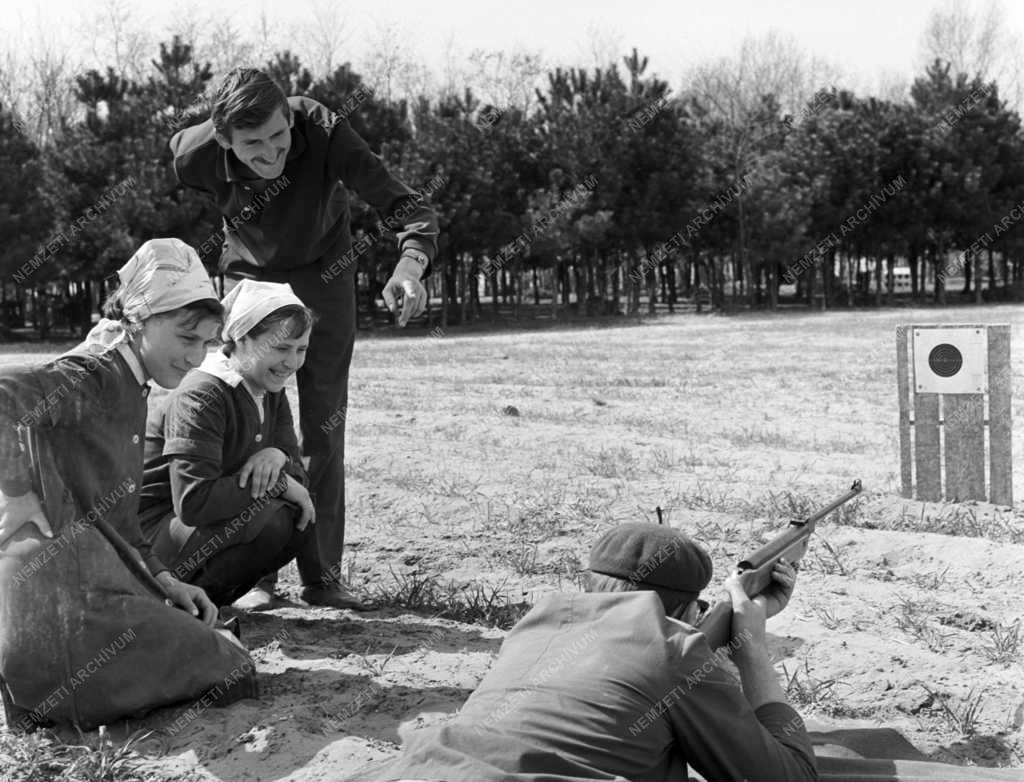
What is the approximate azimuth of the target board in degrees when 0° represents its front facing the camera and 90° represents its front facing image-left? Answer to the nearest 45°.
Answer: approximately 0°

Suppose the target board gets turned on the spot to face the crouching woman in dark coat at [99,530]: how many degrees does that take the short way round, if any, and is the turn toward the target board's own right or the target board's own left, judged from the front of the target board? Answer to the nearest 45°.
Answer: approximately 45° to the target board's own right

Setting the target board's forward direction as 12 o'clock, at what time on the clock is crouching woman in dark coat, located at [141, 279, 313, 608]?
The crouching woman in dark coat is roughly at 1 o'clock from the target board.

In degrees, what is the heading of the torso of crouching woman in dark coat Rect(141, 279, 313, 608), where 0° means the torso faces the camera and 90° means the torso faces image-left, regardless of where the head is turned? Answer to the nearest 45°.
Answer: approximately 315°

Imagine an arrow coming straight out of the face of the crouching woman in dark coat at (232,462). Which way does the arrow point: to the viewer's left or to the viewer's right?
to the viewer's right

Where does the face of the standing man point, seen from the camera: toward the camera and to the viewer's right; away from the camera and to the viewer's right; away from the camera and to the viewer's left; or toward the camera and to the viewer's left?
toward the camera and to the viewer's right

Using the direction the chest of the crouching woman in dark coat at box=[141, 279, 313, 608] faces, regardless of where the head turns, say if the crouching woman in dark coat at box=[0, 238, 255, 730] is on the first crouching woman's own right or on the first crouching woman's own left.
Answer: on the first crouching woman's own right
